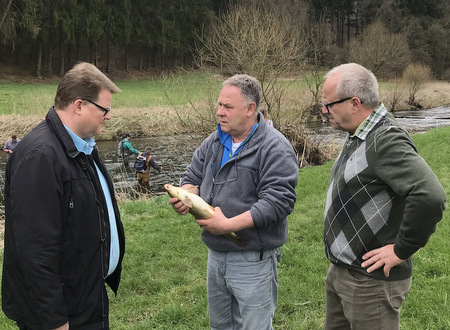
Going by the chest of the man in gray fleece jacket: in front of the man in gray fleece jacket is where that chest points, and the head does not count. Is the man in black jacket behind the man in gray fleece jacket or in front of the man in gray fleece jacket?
in front

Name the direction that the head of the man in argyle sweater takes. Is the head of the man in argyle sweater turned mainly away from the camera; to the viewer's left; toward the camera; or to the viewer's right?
to the viewer's left

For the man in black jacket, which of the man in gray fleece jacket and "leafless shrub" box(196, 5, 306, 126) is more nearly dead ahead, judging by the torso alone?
the man in gray fleece jacket

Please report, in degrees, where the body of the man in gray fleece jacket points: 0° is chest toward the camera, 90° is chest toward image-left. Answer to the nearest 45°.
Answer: approximately 45°

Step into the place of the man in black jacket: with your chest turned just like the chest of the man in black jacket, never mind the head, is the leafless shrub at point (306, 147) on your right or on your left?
on your left

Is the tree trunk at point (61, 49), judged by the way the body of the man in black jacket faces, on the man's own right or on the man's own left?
on the man's own left

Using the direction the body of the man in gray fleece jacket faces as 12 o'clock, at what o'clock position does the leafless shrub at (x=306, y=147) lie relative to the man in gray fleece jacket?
The leafless shrub is roughly at 5 o'clock from the man in gray fleece jacket.

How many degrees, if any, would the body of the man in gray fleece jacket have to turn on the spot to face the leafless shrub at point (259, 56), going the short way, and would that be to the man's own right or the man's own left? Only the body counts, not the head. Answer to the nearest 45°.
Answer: approximately 135° to the man's own right

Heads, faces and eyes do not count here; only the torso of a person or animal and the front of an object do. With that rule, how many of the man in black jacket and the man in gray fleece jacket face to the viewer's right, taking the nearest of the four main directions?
1

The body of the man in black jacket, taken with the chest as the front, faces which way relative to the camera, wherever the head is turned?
to the viewer's right

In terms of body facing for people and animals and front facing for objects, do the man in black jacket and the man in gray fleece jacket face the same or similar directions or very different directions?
very different directions
